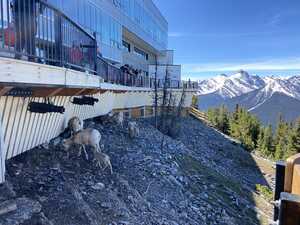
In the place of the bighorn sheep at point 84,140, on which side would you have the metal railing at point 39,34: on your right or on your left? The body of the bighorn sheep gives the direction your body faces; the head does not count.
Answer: on your left

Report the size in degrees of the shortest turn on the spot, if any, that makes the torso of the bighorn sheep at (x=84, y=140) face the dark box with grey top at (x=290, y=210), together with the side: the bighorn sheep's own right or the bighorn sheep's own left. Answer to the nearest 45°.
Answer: approximately 90° to the bighorn sheep's own left

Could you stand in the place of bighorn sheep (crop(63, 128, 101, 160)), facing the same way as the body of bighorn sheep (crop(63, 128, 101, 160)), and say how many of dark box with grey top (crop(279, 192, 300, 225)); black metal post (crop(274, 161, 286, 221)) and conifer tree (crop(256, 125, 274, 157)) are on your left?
2

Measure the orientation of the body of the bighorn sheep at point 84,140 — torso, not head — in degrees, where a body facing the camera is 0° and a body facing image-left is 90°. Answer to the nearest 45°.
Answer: approximately 90°

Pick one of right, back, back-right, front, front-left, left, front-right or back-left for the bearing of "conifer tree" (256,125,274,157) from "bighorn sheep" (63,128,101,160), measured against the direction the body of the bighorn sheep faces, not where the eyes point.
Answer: back-right

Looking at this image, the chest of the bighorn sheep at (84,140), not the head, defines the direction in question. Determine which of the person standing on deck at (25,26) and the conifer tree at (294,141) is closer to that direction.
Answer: the person standing on deck

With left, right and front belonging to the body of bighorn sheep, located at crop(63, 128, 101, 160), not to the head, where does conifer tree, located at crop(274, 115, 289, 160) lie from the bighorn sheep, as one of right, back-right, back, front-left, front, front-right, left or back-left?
back-right

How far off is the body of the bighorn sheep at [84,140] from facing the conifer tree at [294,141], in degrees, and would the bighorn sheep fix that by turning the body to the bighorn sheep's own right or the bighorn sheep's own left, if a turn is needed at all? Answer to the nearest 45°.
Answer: approximately 135° to the bighorn sheep's own right

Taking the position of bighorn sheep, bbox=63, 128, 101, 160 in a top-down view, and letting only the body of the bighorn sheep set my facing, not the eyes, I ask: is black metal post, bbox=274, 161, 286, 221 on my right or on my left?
on my left
